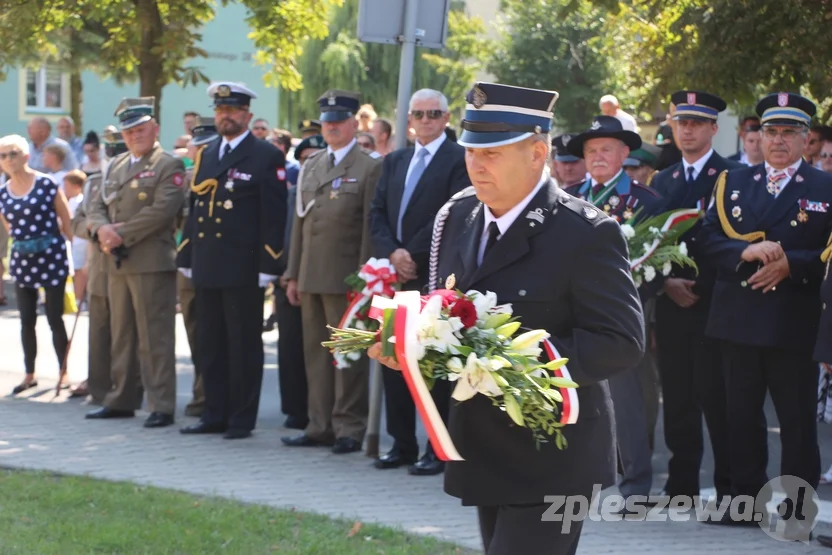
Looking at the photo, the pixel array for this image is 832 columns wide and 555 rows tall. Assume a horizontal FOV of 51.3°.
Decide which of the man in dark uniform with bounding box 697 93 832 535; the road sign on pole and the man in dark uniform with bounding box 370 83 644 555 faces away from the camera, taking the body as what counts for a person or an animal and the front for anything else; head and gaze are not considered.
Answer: the road sign on pole

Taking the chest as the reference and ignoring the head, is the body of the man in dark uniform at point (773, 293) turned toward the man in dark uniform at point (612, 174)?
no

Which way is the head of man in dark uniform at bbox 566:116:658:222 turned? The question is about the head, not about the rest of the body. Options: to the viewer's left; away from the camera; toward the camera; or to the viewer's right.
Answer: toward the camera

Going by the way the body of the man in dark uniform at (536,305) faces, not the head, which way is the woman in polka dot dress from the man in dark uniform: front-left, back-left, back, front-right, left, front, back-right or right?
right

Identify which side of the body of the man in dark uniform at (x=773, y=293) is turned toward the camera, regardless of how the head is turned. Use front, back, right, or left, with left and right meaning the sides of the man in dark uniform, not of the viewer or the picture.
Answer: front

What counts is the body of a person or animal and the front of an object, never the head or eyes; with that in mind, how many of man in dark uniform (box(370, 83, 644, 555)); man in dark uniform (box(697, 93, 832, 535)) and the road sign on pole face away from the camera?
1

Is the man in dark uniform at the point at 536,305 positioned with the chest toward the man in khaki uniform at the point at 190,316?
no

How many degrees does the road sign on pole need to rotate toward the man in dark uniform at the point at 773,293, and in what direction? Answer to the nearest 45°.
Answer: approximately 135° to its right

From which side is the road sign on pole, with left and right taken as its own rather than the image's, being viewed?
back

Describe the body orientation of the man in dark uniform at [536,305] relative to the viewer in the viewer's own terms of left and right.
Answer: facing the viewer and to the left of the viewer

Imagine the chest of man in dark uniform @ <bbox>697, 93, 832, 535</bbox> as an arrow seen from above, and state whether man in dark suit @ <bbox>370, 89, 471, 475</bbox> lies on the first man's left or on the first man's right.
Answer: on the first man's right

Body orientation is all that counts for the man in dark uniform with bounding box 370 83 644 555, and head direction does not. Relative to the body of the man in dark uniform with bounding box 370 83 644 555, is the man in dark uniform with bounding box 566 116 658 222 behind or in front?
behind

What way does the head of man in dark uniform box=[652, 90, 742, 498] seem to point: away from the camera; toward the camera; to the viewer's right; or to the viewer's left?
toward the camera

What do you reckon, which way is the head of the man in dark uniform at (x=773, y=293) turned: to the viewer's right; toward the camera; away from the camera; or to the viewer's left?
toward the camera

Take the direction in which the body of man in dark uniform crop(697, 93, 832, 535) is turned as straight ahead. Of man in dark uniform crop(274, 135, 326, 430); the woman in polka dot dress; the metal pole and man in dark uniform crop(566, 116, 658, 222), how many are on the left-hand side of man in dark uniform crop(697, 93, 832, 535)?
0

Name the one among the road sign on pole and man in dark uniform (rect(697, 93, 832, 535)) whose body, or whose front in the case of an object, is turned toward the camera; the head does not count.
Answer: the man in dark uniform

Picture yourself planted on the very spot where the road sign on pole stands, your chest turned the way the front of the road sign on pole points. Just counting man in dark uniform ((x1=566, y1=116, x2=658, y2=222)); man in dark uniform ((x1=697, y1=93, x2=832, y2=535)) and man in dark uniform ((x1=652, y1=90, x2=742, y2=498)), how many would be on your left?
0

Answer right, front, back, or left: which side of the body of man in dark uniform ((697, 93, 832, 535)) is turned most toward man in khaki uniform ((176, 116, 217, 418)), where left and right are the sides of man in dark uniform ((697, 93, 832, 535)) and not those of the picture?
right
